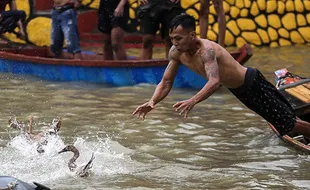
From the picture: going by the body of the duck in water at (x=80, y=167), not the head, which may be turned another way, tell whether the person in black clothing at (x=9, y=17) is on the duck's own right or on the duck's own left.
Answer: on the duck's own right

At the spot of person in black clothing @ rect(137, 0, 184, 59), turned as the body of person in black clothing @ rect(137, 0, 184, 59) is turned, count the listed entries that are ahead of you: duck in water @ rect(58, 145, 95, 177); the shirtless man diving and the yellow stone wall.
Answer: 2

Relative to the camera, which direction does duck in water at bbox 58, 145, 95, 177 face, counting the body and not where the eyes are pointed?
to the viewer's left

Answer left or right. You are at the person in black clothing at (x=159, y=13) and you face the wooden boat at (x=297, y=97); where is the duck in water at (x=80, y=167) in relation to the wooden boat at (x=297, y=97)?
right

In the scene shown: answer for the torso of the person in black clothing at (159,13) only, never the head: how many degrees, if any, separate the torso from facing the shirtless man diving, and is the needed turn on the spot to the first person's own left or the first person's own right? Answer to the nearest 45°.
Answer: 0° — they already face them

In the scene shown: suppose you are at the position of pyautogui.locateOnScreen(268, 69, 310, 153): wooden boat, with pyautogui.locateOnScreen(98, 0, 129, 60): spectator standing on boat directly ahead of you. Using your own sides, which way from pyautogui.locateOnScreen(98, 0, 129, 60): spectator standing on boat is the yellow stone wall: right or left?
right

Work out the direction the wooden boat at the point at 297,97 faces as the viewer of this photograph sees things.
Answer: facing away from the viewer and to the left of the viewer

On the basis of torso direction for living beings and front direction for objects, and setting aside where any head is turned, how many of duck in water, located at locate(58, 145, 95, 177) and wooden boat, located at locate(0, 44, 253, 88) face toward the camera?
0

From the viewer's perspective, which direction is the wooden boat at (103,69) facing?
to the viewer's right
